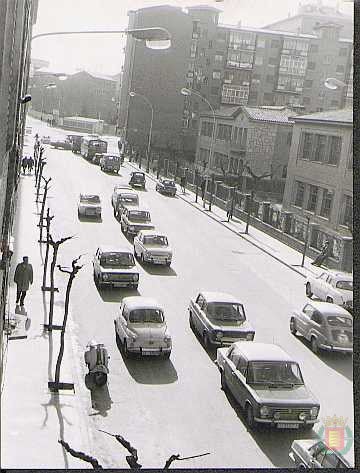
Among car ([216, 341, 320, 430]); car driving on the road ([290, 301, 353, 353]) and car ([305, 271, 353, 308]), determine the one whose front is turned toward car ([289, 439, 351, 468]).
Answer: car ([216, 341, 320, 430])

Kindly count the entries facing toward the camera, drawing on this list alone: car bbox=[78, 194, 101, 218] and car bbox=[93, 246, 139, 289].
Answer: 2

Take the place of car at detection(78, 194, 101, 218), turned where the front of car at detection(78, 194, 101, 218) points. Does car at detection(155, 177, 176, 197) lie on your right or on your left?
on your left

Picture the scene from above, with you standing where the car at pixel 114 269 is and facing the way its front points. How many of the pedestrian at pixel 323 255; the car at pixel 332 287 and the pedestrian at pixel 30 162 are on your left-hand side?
2

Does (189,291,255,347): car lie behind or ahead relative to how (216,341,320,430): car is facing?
behind

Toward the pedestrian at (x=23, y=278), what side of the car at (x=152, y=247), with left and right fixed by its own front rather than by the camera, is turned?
right

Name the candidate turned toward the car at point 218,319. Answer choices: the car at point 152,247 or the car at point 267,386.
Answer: the car at point 152,247

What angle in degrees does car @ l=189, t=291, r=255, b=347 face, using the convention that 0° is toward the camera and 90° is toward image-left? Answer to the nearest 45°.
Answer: approximately 315°
